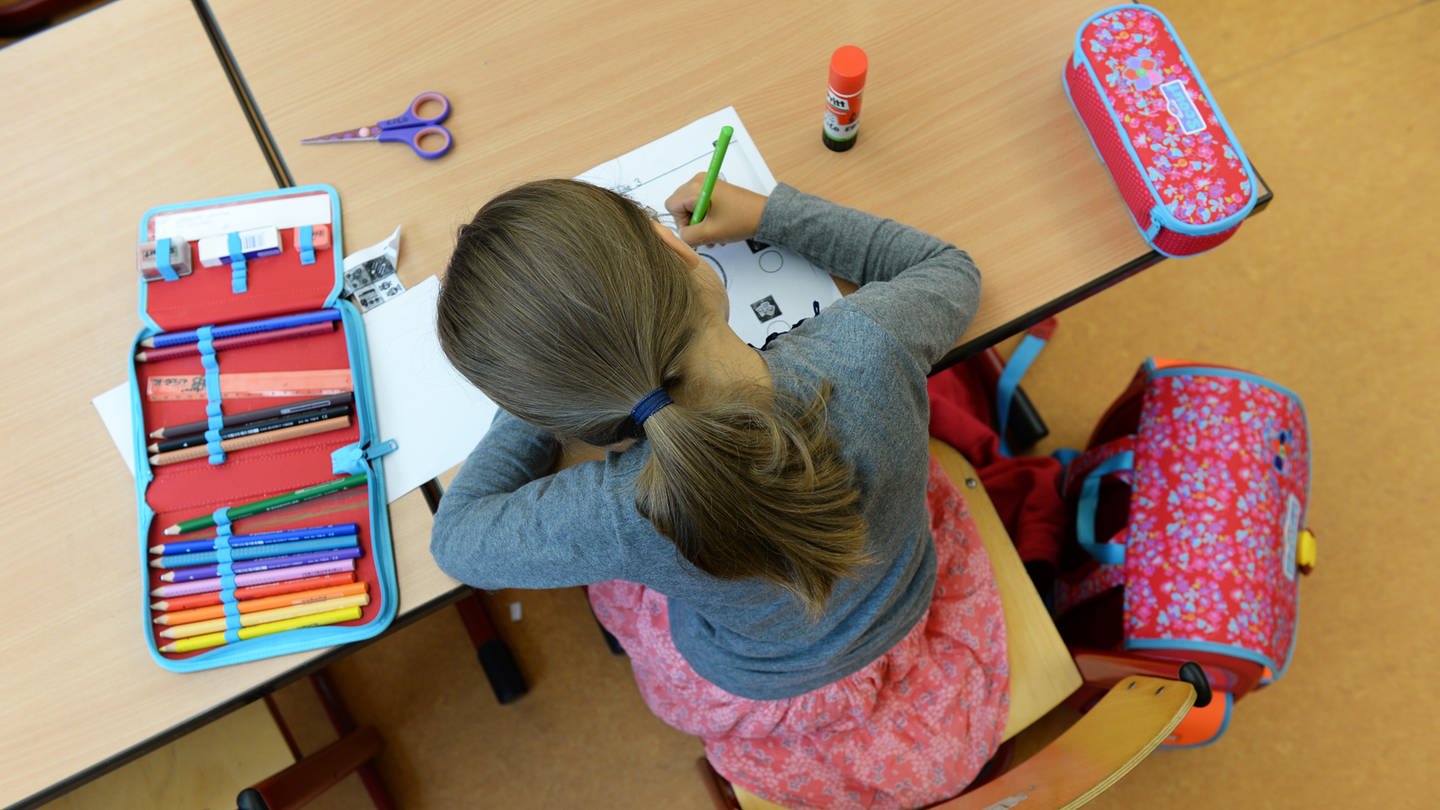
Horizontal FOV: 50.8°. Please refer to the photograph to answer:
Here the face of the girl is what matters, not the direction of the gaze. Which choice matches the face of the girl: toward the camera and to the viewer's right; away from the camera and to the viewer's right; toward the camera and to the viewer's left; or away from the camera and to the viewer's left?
away from the camera and to the viewer's left

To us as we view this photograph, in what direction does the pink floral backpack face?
facing to the right of the viewer

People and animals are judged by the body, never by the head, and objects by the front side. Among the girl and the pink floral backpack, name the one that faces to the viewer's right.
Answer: the pink floral backpack

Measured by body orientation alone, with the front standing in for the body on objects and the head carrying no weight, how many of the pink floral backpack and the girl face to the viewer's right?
1

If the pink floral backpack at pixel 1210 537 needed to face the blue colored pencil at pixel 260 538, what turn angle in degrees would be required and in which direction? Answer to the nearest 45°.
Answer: approximately 135° to its right

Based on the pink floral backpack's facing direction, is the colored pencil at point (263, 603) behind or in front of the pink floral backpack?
behind

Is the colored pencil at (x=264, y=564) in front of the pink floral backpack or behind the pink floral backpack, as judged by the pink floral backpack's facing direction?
behind

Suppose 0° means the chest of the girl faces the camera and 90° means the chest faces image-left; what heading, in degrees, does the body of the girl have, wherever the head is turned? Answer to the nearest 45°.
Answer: approximately 135°

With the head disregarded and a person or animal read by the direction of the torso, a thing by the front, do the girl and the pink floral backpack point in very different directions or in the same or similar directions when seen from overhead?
very different directions
